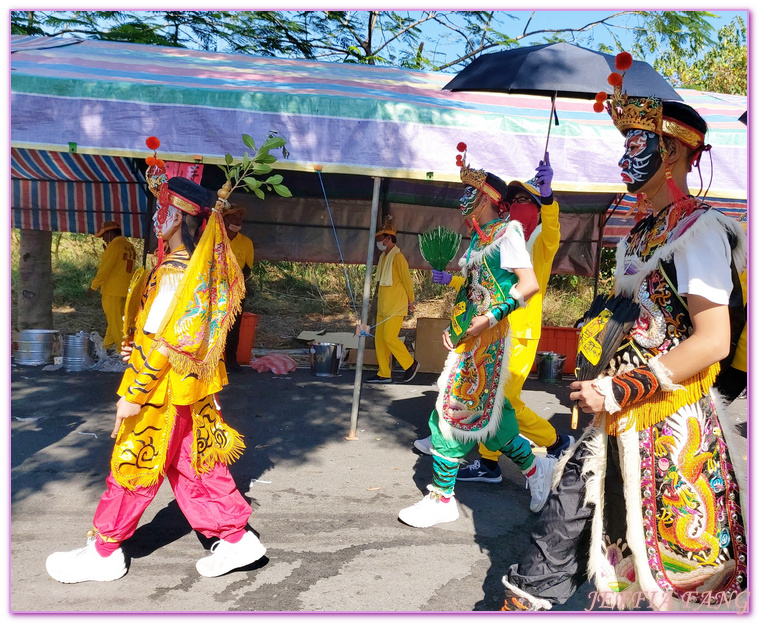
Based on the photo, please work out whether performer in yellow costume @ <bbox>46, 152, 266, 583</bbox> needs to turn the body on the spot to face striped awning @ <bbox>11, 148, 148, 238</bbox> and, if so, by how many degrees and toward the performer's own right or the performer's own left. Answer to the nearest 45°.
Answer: approximately 90° to the performer's own right

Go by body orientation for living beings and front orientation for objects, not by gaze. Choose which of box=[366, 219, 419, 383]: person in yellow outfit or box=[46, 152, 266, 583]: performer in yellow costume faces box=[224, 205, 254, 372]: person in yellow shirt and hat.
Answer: box=[366, 219, 419, 383]: person in yellow outfit

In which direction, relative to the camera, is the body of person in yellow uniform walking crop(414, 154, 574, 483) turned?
to the viewer's left

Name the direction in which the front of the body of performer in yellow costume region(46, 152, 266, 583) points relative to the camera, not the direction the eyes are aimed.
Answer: to the viewer's left

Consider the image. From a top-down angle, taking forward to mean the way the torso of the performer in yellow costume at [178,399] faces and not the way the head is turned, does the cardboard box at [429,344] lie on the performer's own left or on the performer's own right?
on the performer's own right

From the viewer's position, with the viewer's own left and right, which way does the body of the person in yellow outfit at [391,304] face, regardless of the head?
facing to the left of the viewer

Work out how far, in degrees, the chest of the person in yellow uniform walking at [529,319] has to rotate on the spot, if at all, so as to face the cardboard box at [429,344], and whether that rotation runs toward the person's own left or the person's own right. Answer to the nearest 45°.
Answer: approximately 90° to the person's own right
